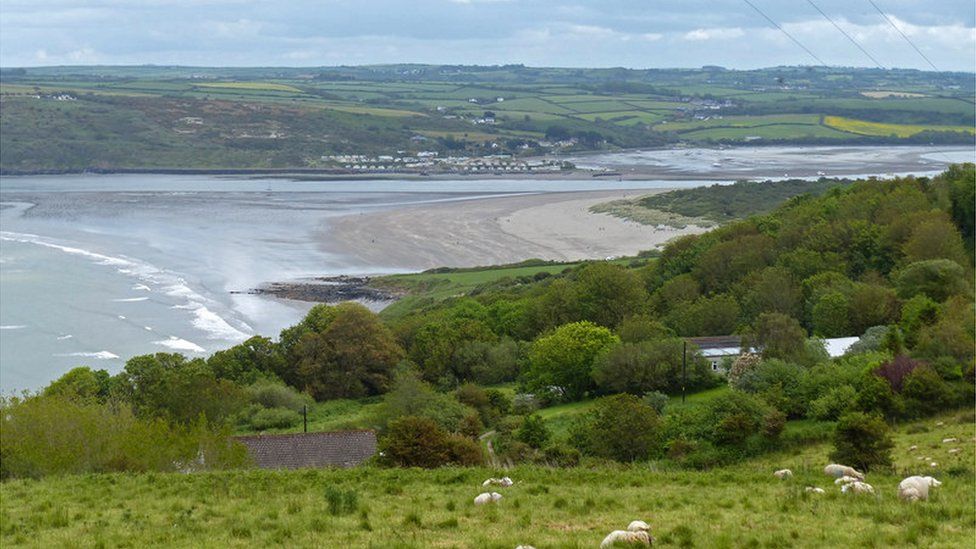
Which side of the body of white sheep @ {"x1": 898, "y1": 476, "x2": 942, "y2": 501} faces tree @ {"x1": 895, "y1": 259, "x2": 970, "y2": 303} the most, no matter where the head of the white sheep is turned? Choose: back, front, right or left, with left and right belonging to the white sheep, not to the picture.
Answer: left

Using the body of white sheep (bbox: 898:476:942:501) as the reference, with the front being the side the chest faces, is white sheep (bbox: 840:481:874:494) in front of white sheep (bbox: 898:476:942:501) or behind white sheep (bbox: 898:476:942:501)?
behind

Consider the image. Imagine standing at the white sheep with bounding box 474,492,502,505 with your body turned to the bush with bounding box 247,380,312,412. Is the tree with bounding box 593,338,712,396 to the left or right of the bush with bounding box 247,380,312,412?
right

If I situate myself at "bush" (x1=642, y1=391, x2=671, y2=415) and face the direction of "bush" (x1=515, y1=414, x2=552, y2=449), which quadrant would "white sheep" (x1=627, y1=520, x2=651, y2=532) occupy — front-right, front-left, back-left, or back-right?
front-left

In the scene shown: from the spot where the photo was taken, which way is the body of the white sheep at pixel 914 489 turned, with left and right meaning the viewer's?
facing to the right of the viewer

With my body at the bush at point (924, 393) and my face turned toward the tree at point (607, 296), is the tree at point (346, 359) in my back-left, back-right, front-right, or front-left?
front-left
